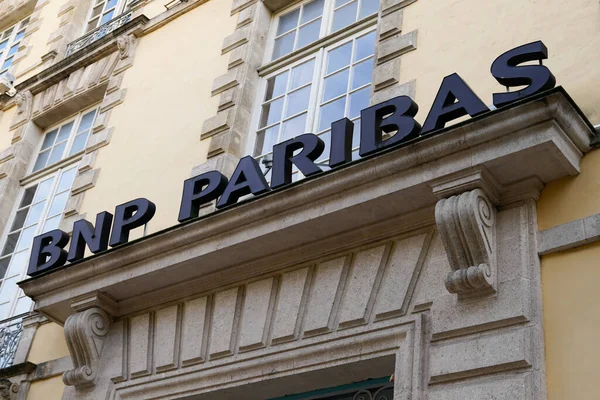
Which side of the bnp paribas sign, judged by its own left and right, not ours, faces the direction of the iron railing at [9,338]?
right

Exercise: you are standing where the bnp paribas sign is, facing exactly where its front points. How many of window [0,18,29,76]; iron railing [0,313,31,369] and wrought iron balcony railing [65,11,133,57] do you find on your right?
3

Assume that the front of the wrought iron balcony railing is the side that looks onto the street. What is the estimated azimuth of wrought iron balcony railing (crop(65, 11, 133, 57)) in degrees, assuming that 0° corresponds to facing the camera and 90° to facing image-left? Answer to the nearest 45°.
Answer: approximately 45°

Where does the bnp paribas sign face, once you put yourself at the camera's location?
facing the viewer and to the left of the viewer

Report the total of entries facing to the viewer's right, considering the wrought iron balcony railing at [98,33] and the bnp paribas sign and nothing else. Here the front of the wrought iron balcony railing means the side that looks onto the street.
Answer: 0

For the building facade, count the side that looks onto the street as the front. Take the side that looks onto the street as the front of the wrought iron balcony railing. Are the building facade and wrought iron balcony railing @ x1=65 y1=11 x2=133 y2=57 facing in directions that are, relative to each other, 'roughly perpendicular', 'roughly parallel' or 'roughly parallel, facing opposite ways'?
roughly parallel

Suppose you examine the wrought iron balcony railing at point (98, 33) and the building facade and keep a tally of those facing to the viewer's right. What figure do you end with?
0

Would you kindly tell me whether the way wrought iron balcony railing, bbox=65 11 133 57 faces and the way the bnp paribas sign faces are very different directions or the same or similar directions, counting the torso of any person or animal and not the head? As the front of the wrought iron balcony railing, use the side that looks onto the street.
same or similar directions

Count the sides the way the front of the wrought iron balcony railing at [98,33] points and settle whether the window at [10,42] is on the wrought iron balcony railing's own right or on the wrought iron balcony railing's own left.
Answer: on the wrought iron balcony railing's own right

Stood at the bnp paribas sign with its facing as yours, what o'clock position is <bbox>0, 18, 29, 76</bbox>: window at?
The window is roughly at 3 o'clock from the bnp paribas sign.
